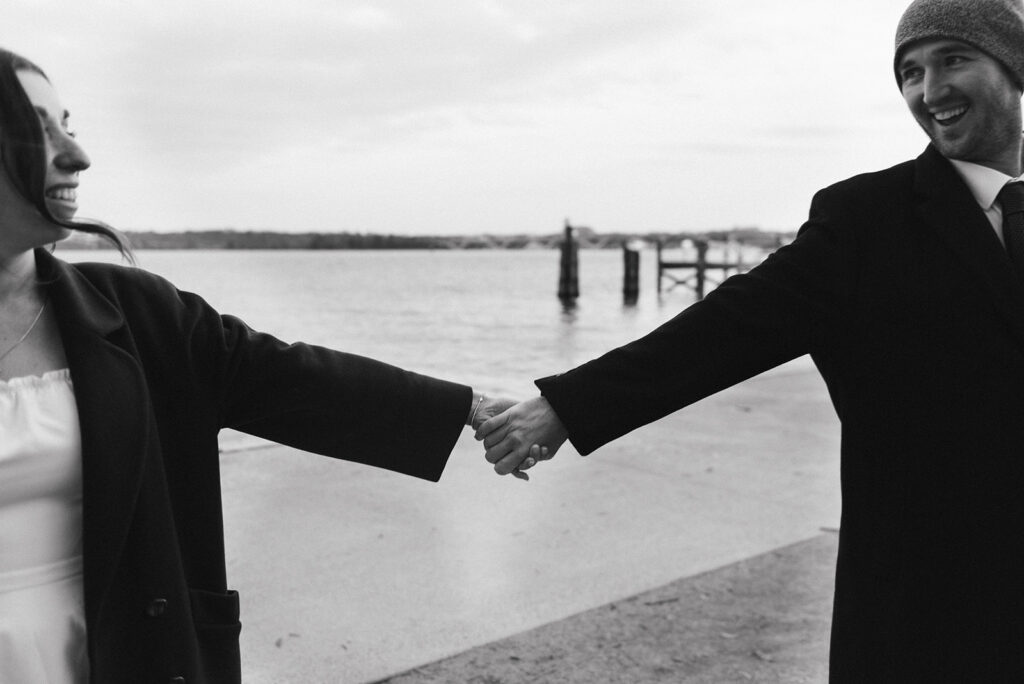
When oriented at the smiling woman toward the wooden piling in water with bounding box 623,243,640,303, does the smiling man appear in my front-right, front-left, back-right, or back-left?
front-right

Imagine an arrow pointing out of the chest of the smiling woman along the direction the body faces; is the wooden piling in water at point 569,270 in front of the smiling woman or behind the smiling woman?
behind

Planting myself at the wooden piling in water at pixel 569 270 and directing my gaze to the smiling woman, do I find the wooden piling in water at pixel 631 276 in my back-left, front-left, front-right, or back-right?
back-left

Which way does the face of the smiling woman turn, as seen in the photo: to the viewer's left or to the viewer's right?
to the viewer's right

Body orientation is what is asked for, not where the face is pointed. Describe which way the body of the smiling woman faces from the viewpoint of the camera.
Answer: toward the camera

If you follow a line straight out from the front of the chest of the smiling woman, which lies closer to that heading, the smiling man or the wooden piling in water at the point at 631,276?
the smiling man

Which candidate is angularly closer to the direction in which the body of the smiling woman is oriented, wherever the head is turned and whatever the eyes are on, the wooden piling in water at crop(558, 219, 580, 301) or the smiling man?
the smiling man

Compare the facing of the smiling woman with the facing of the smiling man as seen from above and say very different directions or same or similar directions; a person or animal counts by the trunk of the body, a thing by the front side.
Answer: same or similar directions

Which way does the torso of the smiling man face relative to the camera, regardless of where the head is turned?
toward the camera

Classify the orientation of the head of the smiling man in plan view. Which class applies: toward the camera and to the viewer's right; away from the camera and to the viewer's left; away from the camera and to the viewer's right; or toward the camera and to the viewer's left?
toward the camera and to the viewer's left

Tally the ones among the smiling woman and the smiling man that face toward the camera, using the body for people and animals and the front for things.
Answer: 2

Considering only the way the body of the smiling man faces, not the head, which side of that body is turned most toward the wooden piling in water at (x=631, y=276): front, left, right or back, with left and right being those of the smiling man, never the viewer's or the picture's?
back

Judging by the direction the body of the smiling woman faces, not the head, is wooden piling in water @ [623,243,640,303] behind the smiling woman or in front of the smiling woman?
behind

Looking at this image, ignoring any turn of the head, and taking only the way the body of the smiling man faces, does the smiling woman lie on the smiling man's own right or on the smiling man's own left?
on the smiling man's own right
